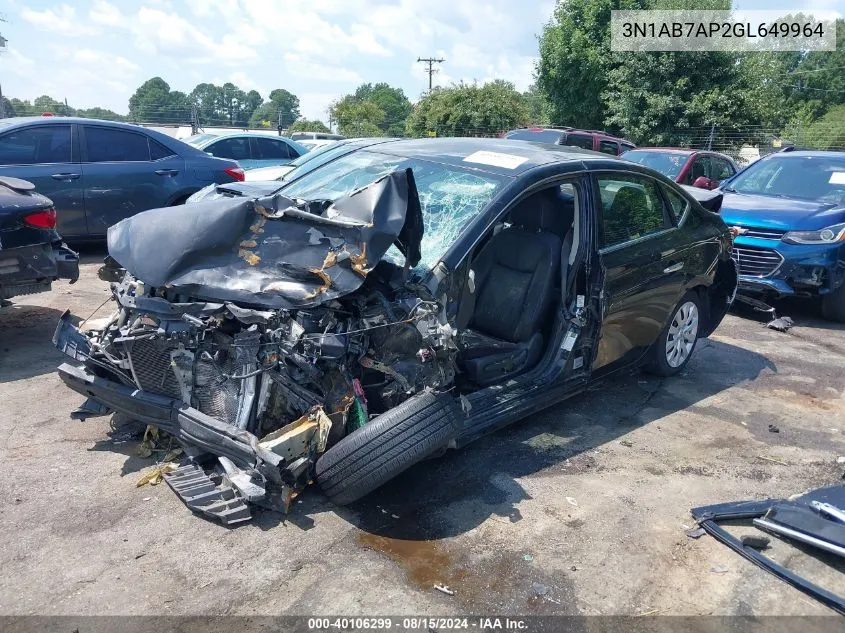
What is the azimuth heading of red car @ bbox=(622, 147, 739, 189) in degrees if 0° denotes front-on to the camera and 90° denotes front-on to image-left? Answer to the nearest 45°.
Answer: approximately 45°

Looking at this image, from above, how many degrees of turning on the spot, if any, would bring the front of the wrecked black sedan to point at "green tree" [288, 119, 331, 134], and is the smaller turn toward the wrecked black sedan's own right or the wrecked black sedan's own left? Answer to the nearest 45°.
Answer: approximately 135° to the wrecked black sedan's own right

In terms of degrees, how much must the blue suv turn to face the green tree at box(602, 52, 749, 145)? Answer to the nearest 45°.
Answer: approximately 135° to its right

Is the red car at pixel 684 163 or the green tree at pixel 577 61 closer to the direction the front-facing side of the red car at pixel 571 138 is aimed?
the red car

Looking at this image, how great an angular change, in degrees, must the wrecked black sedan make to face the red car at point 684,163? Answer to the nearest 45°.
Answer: approximately 180°

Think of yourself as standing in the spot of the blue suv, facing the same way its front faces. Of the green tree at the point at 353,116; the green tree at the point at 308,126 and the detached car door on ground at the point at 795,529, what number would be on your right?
2

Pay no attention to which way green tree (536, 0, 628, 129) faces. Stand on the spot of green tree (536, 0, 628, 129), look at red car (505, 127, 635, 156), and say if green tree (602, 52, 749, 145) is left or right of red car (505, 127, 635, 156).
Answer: left
